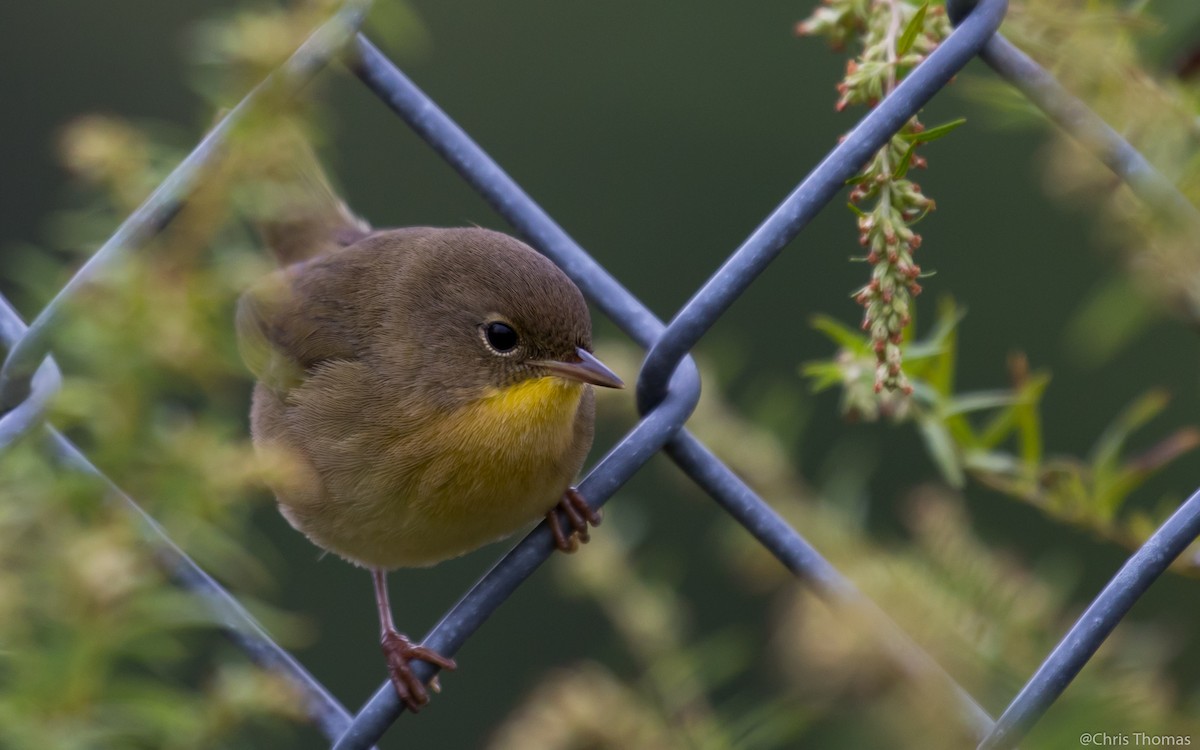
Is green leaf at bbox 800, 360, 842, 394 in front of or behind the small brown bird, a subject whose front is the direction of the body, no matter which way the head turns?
in front

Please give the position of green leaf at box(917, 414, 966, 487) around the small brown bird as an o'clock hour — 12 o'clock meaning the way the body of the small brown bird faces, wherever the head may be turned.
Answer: The green leaf is roughly at 10 o'clock from the small brown bird.
